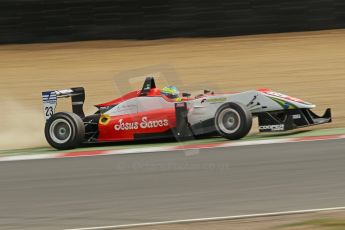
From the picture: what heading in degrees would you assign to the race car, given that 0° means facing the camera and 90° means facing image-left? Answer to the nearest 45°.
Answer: approximately 315°

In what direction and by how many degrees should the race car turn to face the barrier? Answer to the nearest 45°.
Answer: approximately 135° to its left
